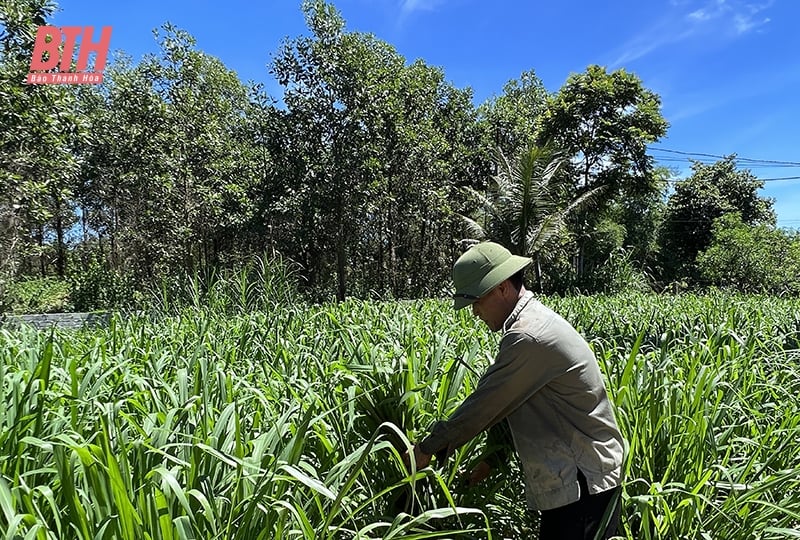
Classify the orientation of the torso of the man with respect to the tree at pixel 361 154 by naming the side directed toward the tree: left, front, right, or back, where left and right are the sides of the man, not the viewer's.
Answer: right

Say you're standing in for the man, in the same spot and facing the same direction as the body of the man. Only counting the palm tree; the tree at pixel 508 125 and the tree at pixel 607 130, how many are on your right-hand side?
3

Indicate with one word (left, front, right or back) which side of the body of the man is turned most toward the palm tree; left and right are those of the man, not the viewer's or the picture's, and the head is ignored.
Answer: right

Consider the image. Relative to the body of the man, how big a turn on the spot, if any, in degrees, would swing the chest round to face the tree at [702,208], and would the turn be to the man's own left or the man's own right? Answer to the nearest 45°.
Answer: approximately 90° to the man's own right

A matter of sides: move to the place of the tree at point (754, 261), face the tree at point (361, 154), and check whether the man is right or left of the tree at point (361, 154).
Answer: left

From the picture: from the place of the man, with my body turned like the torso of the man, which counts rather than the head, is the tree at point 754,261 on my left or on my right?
on my right

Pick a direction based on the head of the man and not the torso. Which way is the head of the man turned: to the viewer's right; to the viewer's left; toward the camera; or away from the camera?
to the viewer's left

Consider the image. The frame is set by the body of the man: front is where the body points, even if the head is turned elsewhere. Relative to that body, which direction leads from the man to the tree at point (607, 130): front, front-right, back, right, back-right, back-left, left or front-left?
right

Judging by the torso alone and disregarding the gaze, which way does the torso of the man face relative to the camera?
to the viewer's left

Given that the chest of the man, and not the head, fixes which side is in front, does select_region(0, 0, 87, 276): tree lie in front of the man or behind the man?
in front

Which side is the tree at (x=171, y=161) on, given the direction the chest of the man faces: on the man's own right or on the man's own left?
on the man's own right
